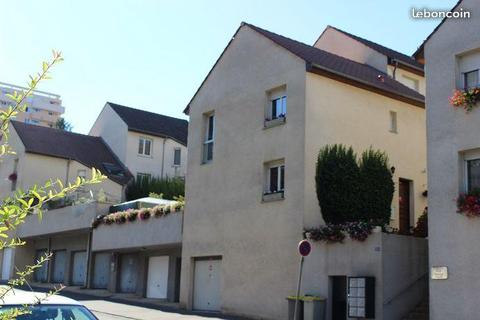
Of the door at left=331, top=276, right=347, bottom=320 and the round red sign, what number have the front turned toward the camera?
2

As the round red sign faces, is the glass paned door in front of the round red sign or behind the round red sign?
behind

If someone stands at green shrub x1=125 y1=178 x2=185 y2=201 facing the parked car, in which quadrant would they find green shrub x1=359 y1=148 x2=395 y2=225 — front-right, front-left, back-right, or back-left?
front-left

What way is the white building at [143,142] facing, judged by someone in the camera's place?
facing the viewer and to the right of the viewer

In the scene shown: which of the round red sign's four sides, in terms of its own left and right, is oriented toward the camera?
front

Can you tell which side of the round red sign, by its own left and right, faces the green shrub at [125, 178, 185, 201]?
back

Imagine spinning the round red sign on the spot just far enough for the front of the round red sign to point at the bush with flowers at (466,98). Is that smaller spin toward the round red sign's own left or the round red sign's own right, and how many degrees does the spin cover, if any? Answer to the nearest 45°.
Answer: approximately 90° to the round red sign's own left

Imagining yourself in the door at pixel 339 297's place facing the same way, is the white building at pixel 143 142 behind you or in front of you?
behind

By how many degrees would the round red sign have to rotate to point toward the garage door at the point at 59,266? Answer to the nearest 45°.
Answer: approximately 135° to its right

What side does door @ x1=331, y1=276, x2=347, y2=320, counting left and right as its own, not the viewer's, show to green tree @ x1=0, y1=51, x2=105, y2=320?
front

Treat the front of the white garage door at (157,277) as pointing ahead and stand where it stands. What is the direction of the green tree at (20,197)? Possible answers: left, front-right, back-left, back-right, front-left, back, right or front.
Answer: front-left

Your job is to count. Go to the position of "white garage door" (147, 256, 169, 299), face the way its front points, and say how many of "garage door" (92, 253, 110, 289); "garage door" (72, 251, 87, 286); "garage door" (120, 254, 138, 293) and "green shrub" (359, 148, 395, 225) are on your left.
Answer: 1

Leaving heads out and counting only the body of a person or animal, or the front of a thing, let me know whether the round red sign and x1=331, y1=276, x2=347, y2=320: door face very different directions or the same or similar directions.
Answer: same or similar directions

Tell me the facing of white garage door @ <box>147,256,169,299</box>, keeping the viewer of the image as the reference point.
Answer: facing the viewer and to the left of the viewer

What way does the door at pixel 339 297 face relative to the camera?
toward the camera
